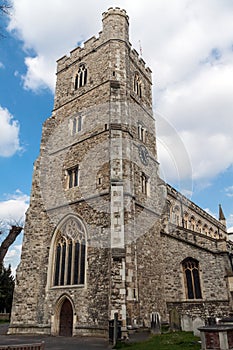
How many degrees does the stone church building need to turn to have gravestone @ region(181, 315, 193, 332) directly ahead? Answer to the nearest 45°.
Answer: approximately 90° to its left

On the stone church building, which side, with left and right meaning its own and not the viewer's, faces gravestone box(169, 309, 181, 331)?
left

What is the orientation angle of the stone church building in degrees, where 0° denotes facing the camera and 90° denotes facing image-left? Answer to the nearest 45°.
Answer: approximately 45°
